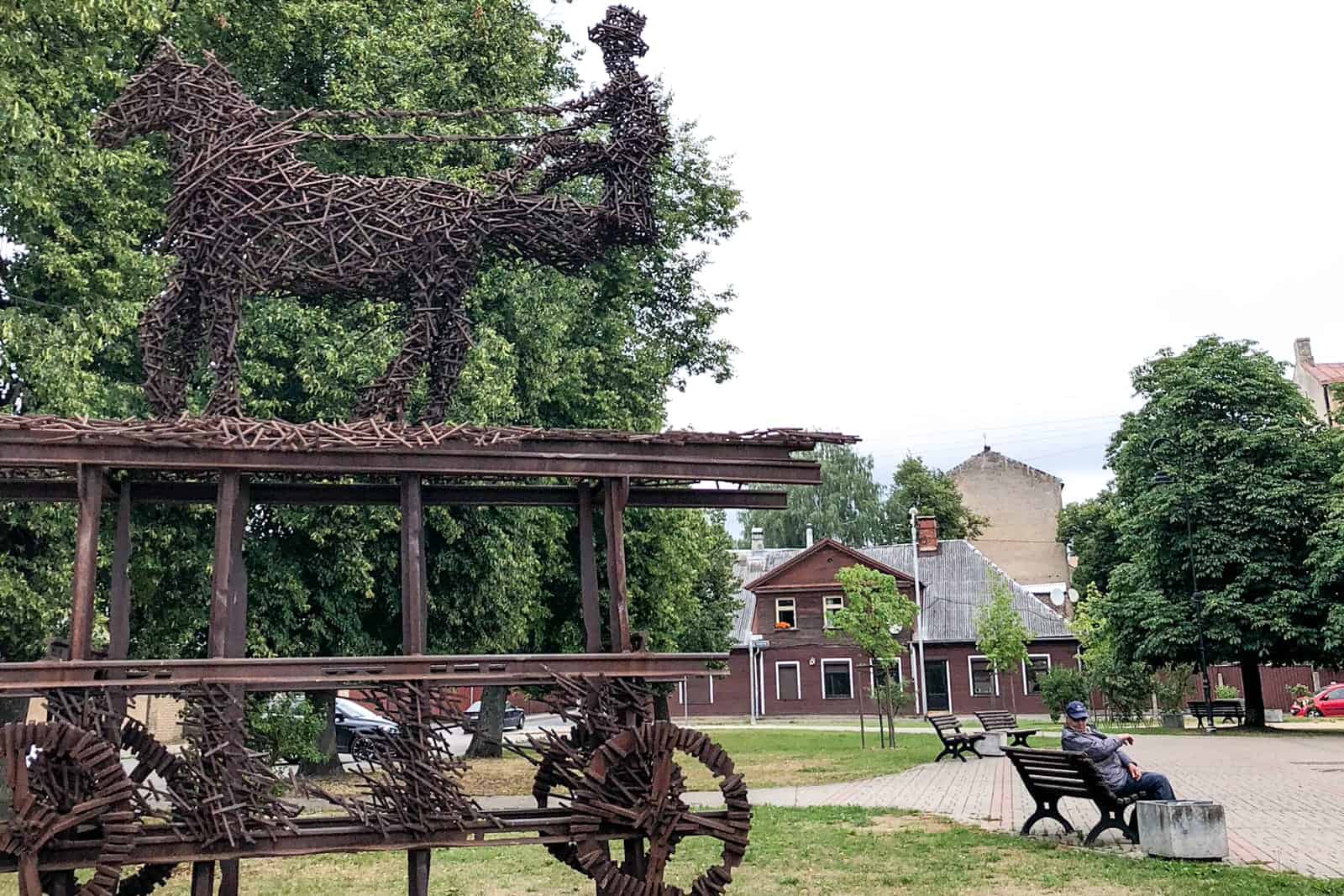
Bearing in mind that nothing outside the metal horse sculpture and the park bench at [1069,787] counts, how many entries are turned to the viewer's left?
1

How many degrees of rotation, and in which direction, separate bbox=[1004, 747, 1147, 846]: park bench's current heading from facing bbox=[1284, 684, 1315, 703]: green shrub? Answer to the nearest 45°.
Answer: approximately 45° to its left

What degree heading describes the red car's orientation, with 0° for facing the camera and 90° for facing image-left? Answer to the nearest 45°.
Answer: approximately 90°

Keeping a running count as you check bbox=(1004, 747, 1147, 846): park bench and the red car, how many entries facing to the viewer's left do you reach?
1

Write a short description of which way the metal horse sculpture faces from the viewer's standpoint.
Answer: facing to the left of the viewer

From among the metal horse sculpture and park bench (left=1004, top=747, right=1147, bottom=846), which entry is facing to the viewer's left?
the metal horse sculpture

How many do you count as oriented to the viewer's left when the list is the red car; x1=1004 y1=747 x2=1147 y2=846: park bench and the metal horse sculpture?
2

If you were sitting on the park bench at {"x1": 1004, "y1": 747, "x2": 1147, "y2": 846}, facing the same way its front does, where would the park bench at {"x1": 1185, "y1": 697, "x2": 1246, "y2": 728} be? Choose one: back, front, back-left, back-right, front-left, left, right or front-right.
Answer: front-left

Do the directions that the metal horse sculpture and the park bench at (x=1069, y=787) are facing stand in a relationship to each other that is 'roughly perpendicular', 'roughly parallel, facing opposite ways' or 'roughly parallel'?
roughly parallel, facing opposite ways

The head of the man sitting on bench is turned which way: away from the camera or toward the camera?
toward the camera
